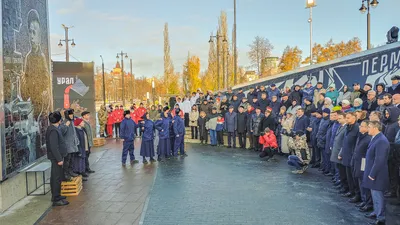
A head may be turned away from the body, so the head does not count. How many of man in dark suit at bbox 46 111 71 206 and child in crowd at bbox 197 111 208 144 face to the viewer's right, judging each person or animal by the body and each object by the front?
1

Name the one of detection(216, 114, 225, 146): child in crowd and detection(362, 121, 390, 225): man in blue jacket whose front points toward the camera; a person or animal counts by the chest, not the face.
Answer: the child in crowd

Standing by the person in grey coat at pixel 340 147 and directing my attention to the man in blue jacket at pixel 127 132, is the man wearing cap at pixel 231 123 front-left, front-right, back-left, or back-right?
front-right

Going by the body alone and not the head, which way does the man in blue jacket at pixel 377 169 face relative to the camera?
to the viewer's left

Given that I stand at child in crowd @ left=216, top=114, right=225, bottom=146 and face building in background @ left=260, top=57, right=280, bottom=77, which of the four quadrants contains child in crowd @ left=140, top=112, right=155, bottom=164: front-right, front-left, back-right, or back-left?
back-left

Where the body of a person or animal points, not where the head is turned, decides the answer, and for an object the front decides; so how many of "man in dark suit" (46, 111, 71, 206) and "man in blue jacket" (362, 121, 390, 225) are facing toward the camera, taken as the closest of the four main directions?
0

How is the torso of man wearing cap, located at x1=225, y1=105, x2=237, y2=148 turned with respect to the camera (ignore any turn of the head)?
toward the camera

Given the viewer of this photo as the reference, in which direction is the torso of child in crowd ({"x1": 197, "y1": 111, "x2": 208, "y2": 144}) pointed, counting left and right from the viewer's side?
facing the viewer

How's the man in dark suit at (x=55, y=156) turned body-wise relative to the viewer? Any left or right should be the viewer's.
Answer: facing to the right of the viewer

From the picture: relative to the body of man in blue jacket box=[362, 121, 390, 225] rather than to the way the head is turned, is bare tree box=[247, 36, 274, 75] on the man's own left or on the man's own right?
on the man's own right

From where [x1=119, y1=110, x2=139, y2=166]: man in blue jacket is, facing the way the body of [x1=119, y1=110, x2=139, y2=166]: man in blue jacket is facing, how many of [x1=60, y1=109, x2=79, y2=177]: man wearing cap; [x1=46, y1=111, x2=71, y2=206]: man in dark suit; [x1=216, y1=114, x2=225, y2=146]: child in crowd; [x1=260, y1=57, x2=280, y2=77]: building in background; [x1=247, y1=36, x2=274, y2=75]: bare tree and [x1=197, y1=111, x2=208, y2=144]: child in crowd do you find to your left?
4

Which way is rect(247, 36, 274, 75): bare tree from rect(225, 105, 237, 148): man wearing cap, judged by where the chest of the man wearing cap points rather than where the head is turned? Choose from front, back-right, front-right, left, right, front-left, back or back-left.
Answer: back

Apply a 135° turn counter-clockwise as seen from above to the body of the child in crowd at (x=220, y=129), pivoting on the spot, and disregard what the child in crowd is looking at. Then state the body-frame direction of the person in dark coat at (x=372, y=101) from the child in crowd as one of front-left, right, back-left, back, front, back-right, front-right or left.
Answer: right

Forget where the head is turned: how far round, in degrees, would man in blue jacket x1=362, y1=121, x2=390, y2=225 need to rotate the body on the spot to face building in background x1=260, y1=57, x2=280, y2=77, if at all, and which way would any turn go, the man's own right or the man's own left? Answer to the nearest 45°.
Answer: approximately 90° to the man's own right

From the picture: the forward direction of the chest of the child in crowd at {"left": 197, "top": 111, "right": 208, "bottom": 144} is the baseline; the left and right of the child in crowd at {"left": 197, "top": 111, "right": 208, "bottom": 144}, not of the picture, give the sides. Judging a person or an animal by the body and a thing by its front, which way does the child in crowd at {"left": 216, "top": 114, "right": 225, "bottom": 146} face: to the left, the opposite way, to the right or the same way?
the same way

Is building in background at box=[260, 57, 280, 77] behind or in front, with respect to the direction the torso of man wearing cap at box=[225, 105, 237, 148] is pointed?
behind

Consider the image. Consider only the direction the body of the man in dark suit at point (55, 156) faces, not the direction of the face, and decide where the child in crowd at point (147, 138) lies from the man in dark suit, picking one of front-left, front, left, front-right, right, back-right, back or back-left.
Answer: front-left
